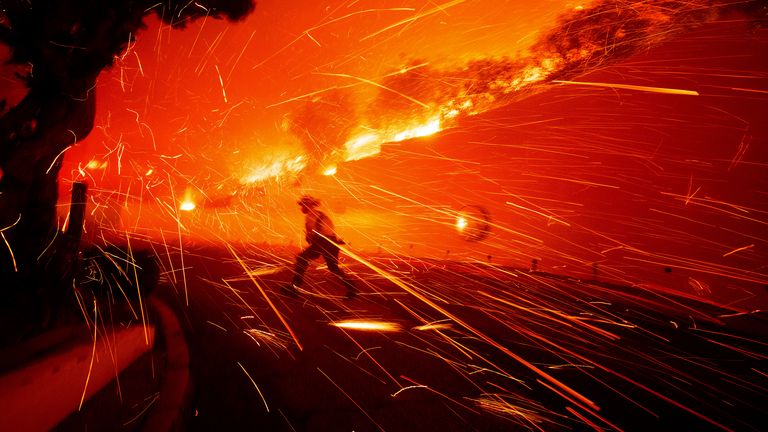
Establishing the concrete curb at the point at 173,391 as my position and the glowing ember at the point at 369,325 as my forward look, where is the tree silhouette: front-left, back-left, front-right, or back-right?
front-left

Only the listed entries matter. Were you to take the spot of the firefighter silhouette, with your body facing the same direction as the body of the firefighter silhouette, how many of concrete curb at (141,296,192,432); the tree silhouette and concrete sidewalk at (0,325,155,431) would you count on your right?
0

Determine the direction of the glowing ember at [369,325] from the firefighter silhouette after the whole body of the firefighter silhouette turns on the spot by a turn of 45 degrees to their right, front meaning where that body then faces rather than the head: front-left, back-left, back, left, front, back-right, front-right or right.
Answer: back-left

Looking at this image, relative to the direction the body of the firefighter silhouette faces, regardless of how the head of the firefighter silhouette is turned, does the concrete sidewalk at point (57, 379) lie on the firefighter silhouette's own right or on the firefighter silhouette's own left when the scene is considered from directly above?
on the firefighter silhouette's own left

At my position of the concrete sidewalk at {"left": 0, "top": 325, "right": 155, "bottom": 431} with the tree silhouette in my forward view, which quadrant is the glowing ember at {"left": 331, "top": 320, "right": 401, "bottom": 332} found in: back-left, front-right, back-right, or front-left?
front-right

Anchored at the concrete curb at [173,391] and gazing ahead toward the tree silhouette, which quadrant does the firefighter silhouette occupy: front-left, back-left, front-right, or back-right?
front-right

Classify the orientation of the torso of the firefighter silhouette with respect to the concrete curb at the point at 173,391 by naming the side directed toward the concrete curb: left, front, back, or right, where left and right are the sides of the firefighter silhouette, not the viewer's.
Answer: left

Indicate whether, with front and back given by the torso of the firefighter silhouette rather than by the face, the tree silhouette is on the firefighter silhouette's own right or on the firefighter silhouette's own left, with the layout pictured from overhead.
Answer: on the firefighter silhouette's own left
